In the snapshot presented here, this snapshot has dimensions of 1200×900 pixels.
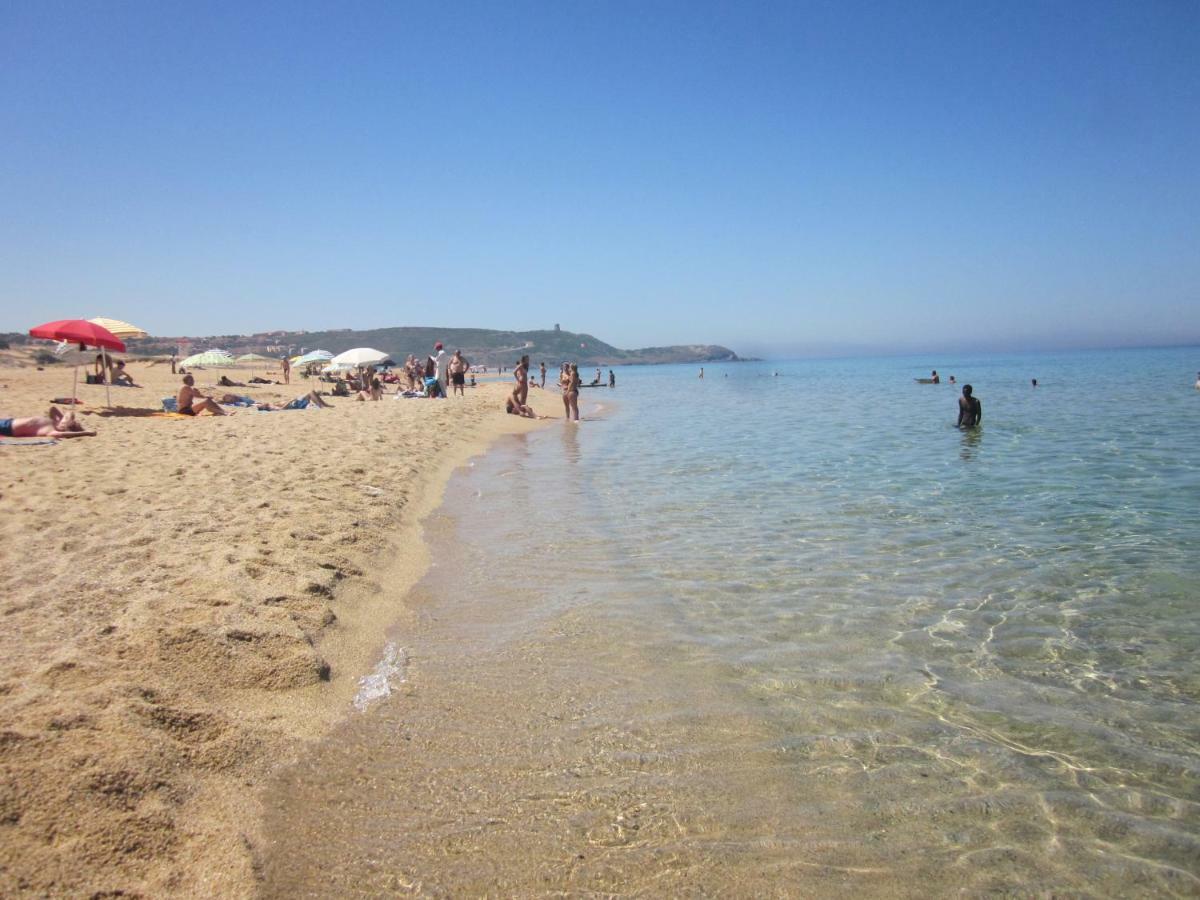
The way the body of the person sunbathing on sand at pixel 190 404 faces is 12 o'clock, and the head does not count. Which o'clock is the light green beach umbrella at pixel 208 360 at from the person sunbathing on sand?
The light green beach umbrella is roughly at 9 o'clock from the person sunbathing on sand.

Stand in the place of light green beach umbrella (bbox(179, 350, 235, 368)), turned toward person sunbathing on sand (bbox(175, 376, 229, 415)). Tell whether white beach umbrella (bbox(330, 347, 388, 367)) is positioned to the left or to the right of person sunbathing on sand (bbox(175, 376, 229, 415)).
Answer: left

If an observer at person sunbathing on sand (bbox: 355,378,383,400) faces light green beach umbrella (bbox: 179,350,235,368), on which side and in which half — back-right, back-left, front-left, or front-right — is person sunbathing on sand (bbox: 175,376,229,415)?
back-left

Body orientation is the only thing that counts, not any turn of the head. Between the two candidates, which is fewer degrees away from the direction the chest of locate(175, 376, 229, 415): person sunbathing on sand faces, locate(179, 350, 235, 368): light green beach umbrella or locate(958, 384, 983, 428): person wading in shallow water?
the person wading in shallow water

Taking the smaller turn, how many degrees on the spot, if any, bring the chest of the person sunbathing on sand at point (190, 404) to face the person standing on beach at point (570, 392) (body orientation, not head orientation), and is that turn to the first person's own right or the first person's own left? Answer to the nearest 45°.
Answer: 0° — they already face them

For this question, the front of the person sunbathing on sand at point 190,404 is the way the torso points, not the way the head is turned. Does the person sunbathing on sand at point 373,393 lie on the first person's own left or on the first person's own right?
on the first person's own left

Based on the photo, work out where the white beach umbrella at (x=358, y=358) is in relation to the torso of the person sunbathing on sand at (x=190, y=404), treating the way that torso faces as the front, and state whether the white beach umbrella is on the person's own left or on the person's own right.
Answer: on the person's own left

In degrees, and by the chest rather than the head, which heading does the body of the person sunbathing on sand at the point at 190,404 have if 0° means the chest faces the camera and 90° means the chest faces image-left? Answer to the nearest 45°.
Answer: approximately 270°

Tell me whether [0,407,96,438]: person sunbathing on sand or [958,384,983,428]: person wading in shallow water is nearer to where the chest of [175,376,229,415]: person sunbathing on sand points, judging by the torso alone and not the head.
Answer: the person wading in shallow water
